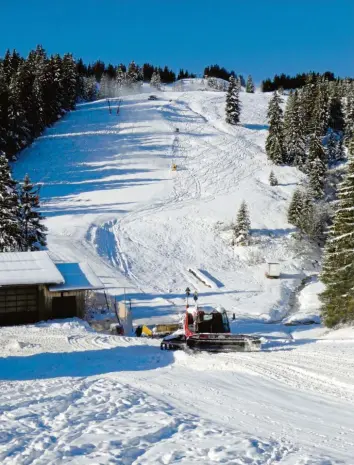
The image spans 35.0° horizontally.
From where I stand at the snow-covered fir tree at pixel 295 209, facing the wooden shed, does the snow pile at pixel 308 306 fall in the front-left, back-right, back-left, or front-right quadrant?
front-left

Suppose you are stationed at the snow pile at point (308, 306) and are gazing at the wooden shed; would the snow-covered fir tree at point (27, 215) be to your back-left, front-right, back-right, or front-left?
front-right

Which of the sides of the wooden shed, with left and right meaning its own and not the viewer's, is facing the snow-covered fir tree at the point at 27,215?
back

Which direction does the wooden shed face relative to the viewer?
toward the camera

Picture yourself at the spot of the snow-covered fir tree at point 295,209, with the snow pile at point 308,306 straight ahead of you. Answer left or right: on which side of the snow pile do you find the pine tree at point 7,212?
right

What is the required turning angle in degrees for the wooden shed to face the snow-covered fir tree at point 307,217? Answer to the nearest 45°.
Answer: approximately 135° to its left

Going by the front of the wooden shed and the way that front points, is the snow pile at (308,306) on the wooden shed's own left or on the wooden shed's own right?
on the wooden shed's own left

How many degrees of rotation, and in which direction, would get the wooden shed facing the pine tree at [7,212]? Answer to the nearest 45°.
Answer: approximately 180°

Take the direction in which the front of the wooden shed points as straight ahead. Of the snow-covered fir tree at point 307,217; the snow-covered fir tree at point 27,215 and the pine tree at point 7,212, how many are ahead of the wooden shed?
0

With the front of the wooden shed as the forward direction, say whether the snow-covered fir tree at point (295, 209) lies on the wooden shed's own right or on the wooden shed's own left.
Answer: on the wooden shed's own left

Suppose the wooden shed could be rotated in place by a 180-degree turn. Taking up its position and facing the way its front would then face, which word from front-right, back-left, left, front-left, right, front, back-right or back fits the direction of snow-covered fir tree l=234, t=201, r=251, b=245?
front-right
